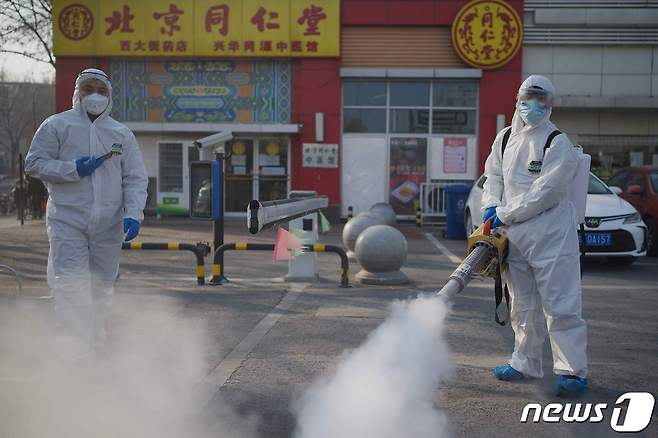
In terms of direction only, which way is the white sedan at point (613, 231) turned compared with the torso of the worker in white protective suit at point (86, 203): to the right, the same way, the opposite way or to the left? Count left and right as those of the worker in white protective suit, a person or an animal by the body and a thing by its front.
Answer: the same way

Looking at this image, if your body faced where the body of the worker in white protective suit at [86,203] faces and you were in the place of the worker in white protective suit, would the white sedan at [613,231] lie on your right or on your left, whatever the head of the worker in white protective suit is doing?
on your left

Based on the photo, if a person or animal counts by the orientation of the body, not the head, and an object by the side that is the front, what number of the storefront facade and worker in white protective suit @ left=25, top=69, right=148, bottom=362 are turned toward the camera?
2

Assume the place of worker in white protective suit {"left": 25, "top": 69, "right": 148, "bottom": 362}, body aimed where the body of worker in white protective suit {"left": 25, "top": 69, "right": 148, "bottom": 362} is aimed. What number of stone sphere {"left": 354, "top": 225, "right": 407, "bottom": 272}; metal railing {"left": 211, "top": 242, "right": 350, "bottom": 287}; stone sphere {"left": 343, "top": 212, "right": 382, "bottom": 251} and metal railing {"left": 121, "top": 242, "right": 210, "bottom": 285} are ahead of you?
0

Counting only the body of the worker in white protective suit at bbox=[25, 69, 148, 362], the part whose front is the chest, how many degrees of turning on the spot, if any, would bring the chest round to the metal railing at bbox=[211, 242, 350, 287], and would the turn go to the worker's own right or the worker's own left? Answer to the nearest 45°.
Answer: approximately 135° to the worker's own left

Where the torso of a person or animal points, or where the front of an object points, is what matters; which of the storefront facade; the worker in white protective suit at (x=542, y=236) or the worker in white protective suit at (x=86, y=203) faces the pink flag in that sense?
the storefront facade

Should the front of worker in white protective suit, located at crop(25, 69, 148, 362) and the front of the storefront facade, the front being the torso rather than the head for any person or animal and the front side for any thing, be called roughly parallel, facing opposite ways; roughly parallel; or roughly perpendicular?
roughly parallel

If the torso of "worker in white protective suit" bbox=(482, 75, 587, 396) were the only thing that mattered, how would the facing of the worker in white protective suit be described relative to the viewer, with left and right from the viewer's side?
facing the viewer and to the left of the viewer

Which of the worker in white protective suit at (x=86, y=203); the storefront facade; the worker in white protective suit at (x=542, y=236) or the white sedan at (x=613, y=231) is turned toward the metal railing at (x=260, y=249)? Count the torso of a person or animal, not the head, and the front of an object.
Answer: the storefront facade

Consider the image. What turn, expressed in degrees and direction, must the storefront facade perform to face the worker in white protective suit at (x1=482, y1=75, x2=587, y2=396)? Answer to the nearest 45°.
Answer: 0° — it already faces them

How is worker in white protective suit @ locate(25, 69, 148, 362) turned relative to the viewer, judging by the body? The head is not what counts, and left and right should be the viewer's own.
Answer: facing the viewer

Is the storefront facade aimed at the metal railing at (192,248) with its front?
yes

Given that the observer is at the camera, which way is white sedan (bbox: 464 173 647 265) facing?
facing the viewer and to the right of the viewer

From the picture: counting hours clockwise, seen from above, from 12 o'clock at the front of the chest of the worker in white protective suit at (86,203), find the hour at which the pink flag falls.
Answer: The pink flag is roughly at 7 o'clock from the worker in white protective suit.

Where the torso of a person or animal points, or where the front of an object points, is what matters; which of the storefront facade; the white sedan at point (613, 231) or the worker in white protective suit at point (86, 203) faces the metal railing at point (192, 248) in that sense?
the storefront facade

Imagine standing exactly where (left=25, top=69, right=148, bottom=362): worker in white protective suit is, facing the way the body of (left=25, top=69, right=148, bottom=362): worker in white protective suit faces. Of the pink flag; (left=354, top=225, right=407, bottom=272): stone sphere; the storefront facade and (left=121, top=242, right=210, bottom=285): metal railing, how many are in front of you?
0

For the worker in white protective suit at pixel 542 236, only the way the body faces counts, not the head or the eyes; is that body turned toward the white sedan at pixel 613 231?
no
